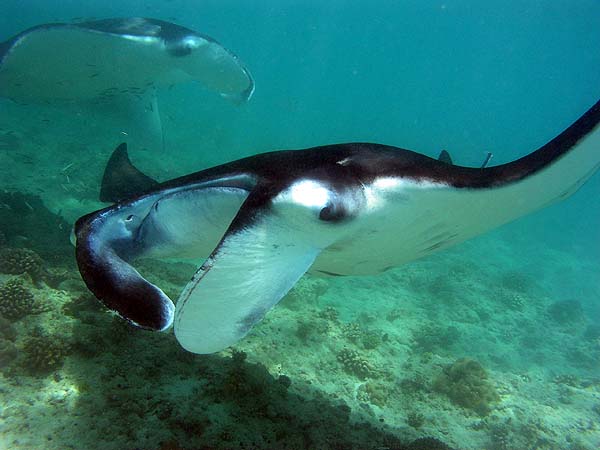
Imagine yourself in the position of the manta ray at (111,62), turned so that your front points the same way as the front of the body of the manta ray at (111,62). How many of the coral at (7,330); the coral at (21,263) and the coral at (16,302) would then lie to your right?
3

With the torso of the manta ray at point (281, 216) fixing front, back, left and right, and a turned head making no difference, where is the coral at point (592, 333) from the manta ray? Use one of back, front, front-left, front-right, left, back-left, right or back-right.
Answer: back

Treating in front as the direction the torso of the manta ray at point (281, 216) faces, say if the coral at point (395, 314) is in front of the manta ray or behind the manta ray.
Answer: behind

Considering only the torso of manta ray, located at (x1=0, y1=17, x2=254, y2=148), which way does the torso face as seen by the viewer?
to the viewer's right

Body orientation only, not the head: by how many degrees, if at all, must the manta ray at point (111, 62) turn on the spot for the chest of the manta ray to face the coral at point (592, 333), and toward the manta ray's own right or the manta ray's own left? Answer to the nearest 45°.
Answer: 0° — it already faces it

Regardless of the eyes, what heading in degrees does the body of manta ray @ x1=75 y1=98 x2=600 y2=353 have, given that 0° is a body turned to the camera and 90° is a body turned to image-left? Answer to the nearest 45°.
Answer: approximately 45°

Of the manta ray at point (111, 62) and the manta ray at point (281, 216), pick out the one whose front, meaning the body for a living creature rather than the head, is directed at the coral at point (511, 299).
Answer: the manta ray at point (111, 62)

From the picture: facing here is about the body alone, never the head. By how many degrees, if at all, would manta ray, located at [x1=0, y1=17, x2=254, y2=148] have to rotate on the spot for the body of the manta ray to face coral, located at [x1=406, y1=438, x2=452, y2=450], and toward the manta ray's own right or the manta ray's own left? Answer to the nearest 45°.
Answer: approximately 45° to the manta ray's own right

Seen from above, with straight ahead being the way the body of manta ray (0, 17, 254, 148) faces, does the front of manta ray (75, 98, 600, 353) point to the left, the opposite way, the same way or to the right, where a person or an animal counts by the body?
the opposite way

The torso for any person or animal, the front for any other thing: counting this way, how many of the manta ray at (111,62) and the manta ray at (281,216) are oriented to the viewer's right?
1
